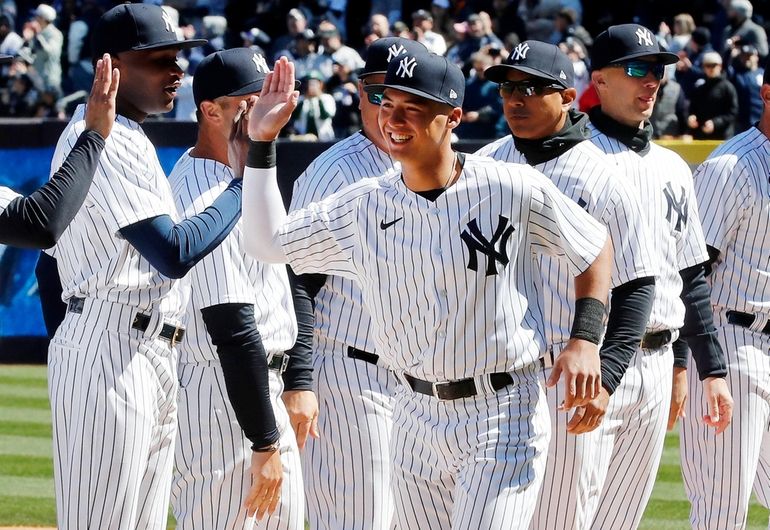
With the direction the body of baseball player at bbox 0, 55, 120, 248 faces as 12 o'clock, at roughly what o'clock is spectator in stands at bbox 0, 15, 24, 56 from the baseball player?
The spectator in stands is roughly at 9 o'clock from the baseball player.

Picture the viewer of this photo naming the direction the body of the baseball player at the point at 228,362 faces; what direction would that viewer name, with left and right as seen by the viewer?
facing to the right of the viewer

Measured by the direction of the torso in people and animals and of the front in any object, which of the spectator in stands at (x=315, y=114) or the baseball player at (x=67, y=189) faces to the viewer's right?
the baseball player

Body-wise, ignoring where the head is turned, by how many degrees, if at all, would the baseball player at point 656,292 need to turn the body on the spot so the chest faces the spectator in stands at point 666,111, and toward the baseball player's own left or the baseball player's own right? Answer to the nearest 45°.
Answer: approximately 135° to the baseball player's own left

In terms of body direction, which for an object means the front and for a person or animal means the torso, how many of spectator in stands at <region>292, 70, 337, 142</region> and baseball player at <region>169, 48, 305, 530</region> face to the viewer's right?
1

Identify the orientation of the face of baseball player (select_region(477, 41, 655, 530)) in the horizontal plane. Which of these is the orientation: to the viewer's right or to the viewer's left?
to the viewer's left

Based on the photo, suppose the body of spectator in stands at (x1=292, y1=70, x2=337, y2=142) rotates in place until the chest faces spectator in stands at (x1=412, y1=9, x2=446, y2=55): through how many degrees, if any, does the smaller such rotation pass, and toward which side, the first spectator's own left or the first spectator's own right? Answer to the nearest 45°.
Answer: approximately 135° to the first spectator's own left

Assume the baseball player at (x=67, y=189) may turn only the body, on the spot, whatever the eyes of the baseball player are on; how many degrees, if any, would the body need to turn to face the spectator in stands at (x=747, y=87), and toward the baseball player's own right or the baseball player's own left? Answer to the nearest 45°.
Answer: approximately 45° to the baseball player's own left

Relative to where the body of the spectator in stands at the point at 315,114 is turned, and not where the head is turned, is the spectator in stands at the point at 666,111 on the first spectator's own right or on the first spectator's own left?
on the first spectator's own left

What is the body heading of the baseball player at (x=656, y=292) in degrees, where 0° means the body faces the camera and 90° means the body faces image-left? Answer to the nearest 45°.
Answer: approximately 315°

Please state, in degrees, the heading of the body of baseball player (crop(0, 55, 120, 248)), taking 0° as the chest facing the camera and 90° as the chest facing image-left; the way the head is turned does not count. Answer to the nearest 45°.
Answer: approximately 270°

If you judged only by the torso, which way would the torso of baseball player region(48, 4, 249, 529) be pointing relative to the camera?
to the viewer's right

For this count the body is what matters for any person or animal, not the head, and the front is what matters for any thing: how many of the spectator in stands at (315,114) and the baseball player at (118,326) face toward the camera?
1
